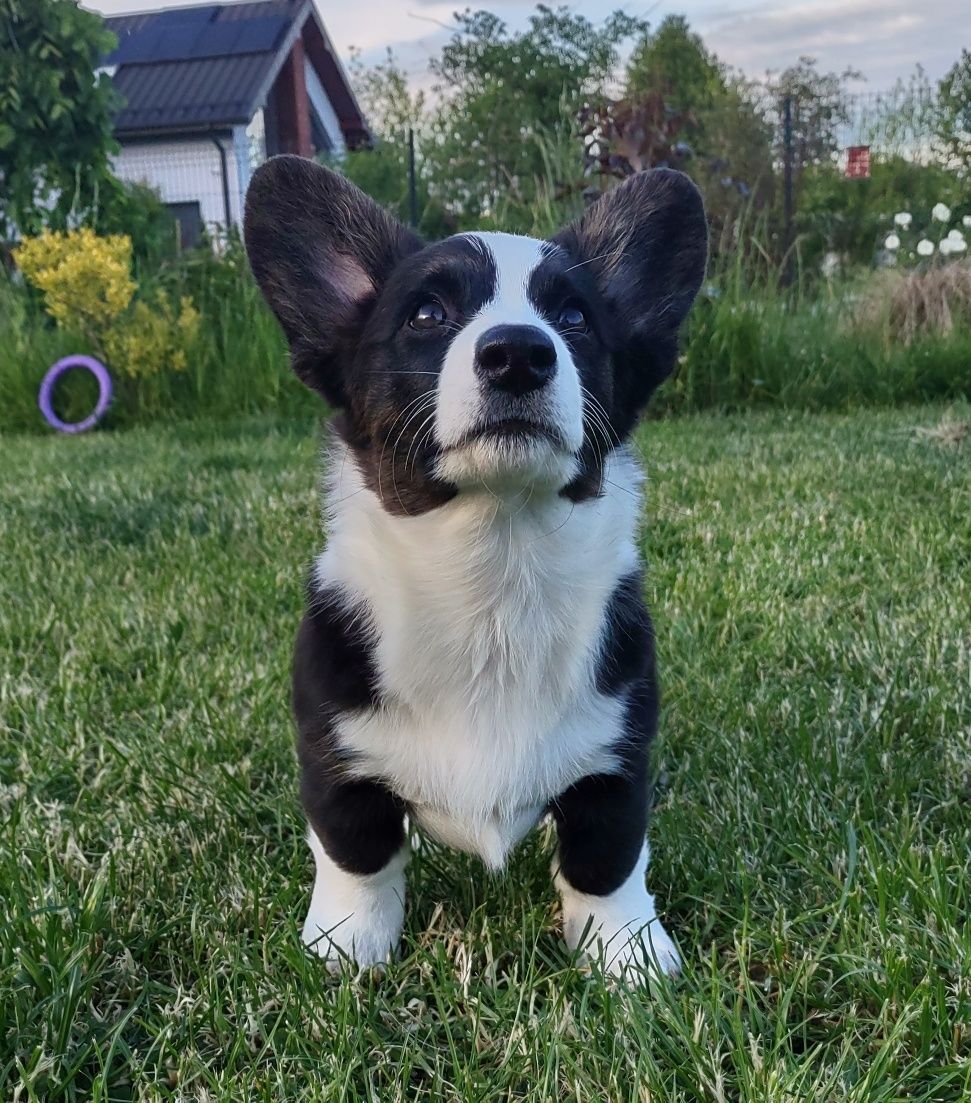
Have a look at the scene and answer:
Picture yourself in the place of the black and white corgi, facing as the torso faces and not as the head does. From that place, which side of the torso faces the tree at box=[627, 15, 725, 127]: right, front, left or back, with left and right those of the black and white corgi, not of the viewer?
back

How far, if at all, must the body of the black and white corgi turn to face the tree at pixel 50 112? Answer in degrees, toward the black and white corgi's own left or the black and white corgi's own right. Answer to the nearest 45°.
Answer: approximately 135° to the black and white corgi's own right

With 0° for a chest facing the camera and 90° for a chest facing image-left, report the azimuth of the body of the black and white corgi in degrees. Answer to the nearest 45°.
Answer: approximately 0°

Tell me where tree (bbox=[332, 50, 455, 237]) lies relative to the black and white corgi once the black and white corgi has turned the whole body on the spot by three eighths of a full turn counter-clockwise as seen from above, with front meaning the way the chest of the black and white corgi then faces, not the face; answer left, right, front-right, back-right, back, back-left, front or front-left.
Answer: front-left

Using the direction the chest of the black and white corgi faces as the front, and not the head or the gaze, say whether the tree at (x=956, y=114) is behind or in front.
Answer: behind

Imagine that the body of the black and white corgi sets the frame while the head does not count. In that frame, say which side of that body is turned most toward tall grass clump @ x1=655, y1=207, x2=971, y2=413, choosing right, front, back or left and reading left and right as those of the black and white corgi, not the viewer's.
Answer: back

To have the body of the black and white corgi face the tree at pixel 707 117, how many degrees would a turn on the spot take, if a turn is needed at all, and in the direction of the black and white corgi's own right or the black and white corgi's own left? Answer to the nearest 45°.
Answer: approximately 180°

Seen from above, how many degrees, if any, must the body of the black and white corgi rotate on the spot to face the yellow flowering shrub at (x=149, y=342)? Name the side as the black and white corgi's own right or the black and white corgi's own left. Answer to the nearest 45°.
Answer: approximately 180°

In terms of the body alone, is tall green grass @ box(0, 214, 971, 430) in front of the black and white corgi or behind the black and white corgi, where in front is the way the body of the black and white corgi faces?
behind

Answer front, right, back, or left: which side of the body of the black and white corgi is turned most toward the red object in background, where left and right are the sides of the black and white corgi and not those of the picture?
back

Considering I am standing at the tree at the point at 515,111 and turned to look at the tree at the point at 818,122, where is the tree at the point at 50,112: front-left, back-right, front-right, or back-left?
back-right
